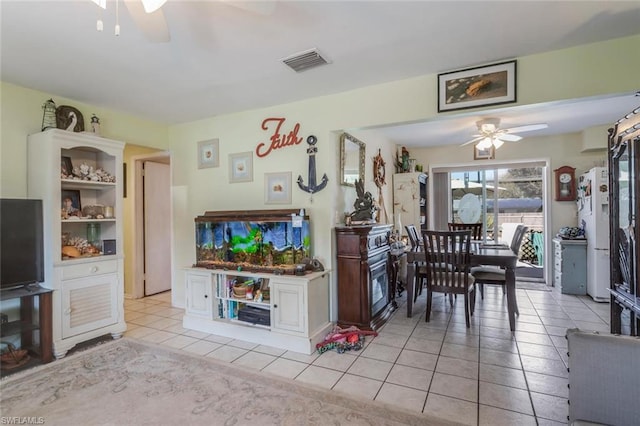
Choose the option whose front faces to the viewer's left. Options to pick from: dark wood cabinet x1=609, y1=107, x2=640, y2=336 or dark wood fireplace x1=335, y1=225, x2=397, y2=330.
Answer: dark wood cabinet x1=609, y1=107, x2=640, y2=336

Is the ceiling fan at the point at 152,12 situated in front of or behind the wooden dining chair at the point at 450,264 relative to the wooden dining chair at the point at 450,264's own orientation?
behind

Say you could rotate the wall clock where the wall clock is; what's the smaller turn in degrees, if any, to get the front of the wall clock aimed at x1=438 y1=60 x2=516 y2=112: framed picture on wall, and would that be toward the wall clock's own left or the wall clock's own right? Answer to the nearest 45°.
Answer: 0° — it already faces it

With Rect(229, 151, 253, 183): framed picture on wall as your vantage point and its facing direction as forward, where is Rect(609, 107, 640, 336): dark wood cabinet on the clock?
The dark wood cabinet is roughly at 9 o'clock from the framed picture on wall.

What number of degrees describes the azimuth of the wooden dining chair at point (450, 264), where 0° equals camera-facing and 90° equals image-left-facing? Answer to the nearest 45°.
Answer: approximately 180°

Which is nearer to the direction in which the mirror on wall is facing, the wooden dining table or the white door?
the wooden dining table

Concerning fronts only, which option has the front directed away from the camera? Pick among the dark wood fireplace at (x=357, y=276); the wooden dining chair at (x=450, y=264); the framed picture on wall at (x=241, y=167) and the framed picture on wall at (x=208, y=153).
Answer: the wooden dining chair

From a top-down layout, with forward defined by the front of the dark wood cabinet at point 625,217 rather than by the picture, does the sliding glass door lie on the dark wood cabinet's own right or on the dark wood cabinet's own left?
on the dark wood cabinet's own right
